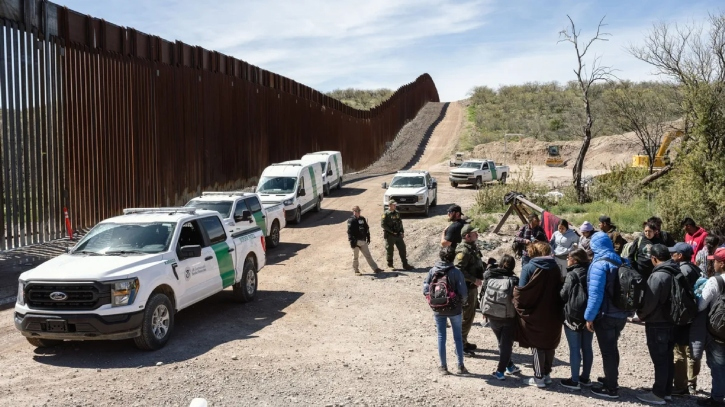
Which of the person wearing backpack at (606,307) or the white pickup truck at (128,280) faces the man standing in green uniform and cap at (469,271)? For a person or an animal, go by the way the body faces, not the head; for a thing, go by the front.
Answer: the person wearing backpack

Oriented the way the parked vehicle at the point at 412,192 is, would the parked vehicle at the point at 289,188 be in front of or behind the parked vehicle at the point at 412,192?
in front

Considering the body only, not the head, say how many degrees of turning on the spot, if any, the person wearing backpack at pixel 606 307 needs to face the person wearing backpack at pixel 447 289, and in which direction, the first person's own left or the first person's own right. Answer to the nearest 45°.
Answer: approximately 45° to the first person's own left

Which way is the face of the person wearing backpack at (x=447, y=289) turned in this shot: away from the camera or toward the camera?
away from the camera

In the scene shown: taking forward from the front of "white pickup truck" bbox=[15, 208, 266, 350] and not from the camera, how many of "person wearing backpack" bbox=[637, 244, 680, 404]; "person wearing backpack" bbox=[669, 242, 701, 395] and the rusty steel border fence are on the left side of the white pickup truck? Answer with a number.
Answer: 2

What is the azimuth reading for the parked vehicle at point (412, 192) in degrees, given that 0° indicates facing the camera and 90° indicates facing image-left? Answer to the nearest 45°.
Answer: approximately 45°

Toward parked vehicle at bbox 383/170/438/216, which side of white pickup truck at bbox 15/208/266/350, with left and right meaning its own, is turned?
back

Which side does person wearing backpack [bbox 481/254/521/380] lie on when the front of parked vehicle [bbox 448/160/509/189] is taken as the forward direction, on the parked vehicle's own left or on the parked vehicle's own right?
on the parked vehicle's own left

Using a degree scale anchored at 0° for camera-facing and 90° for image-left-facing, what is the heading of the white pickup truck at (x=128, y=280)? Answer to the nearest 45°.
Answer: approximately 45°

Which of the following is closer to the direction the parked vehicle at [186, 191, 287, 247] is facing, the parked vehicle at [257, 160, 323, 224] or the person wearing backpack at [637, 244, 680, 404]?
the person wearing backpack

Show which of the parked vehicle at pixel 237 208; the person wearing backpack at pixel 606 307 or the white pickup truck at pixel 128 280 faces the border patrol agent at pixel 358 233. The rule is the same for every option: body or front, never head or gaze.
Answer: the person wearing backpack

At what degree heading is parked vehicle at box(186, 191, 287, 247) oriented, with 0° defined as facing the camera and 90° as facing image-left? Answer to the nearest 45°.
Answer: approximately 45°

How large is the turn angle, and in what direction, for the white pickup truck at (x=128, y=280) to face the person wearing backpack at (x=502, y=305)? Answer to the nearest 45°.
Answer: approximately 90° to its left

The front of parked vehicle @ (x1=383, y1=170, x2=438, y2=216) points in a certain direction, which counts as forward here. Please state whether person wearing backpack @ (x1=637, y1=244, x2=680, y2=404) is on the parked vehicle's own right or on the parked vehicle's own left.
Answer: on the parked vehicle's own left
